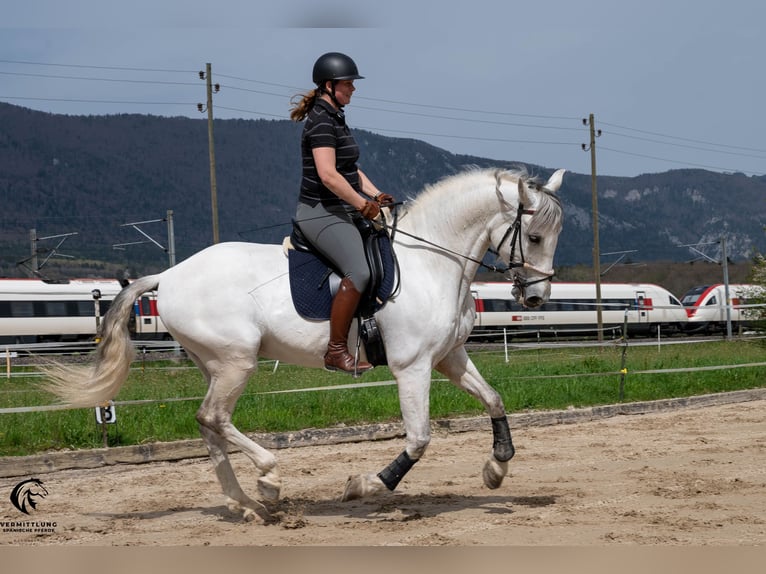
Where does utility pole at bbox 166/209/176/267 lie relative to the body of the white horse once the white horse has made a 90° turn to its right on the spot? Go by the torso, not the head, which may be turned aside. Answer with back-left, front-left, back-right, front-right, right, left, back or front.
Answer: back

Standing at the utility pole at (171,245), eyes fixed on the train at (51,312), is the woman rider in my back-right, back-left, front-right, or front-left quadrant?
back-left

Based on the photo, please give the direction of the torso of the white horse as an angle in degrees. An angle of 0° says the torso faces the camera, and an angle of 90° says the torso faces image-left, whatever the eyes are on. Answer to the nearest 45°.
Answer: approximately 270°

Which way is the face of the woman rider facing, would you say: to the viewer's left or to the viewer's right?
to the viewer's right

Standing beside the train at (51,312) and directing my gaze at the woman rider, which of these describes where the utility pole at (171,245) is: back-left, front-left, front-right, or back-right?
front-left

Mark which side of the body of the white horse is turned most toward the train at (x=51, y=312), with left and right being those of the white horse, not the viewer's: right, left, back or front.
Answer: left

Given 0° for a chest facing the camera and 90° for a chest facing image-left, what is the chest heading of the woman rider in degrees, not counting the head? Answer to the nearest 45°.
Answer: approximately 270°
